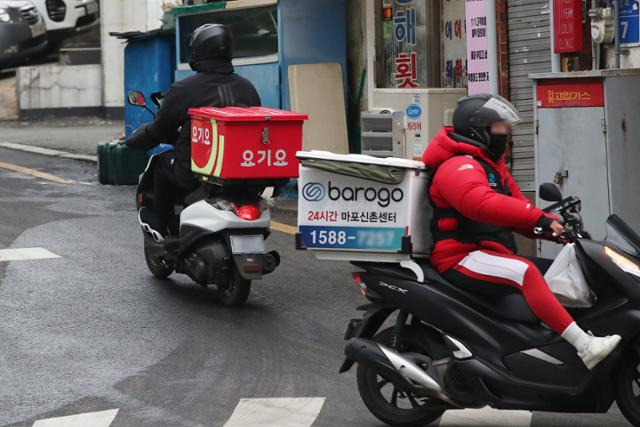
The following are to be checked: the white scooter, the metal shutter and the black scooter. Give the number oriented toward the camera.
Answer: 1

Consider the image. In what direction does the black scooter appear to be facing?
to the viewer's right

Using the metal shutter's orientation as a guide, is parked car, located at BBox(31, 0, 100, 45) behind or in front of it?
behind

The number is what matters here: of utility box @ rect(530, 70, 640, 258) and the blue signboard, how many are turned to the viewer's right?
0

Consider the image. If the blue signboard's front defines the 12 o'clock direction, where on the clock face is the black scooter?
The black scooter is roughly at 12 o'clock from the blue signboard.

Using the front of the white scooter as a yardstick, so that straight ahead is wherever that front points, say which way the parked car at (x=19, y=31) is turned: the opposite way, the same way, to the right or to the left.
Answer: the opposite way

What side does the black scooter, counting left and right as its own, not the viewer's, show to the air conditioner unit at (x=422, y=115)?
left

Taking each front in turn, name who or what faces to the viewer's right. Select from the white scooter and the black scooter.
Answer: the black scooter

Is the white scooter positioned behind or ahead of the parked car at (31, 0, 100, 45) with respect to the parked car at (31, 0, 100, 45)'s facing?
ahead
